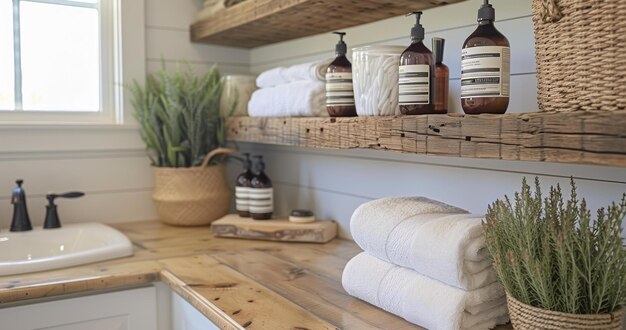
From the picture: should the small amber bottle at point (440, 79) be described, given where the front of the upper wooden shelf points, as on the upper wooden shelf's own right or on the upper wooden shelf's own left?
on the upper wooden shelf's own left

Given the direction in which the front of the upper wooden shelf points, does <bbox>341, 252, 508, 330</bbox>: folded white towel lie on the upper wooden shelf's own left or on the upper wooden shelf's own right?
on the upper wooden shelf's own left

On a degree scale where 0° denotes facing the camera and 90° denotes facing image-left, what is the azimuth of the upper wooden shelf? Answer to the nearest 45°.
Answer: approximately 45°

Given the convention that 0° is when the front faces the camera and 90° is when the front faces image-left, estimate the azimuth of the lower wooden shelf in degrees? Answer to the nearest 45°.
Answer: approximately 45°

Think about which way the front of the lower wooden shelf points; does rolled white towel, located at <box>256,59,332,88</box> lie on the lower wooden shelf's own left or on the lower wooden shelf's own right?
on the lower wooden shelf's own right

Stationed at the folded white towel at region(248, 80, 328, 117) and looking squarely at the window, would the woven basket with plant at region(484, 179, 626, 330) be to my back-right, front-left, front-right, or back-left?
back-left
